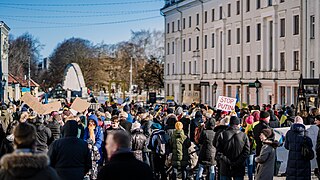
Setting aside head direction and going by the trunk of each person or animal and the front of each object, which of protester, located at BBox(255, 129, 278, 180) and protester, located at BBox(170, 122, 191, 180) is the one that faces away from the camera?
protester, located at BBox(170, 122, 191, 180)

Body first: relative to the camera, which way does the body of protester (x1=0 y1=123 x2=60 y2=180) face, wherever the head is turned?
away from the camera

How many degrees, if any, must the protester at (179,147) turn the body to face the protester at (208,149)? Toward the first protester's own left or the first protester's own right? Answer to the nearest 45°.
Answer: approximately 90° to the first protester's own right

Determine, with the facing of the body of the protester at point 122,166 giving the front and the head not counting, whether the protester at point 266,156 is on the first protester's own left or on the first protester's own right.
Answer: on the first protester's own right

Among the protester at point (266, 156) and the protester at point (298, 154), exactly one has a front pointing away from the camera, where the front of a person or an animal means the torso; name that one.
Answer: the protester at point (298, 154)

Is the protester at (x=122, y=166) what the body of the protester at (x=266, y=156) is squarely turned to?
no

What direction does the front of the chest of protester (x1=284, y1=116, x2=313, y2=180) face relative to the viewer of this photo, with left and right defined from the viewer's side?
facing away from the viewer

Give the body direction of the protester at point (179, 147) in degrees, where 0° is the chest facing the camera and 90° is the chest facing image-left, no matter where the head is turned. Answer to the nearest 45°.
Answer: approximately 180°
